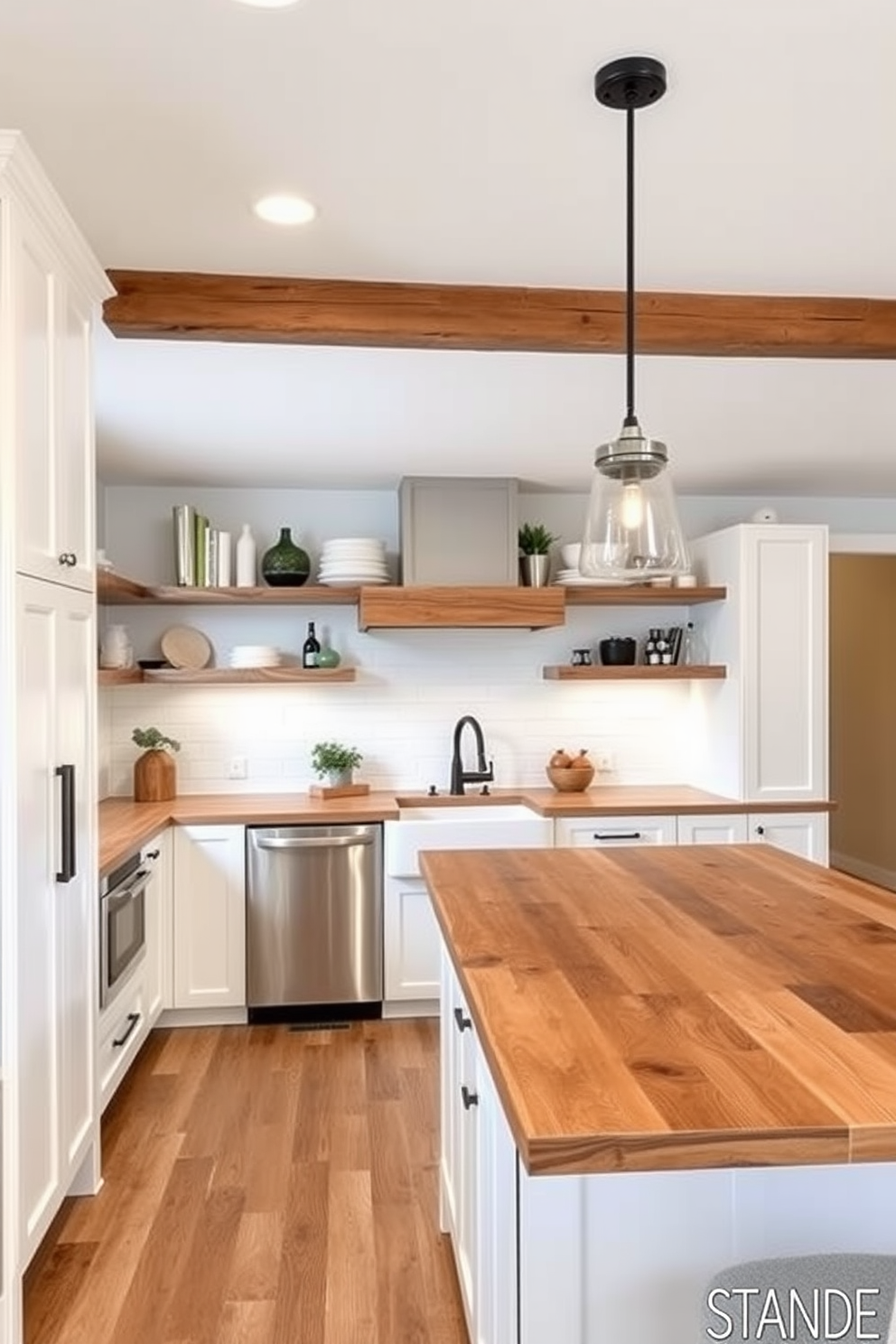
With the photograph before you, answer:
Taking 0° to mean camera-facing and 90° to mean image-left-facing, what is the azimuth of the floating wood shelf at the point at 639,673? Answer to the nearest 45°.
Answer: approximately 0°

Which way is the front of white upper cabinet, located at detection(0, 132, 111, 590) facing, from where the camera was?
facing to the right of the viewer

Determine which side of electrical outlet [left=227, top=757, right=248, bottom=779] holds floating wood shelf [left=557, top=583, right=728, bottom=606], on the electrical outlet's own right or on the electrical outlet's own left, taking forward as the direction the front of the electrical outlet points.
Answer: on the electrical outlet's own left

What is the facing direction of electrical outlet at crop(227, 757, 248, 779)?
toward the camera

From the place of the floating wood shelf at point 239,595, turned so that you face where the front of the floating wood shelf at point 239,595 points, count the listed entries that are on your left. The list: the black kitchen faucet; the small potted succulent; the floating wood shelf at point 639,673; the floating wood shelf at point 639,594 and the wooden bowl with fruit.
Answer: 5

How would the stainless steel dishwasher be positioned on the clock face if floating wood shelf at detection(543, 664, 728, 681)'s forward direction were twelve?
The stainless steel dishwasher is roughly at 2 o'clock from the floating wood shelf.

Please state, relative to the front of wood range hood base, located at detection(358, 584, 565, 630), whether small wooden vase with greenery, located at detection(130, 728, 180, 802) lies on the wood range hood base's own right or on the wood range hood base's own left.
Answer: on the wood range hood base's own right

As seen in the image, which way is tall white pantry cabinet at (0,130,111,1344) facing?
to the viewer's right

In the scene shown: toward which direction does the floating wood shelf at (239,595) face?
toward the camera

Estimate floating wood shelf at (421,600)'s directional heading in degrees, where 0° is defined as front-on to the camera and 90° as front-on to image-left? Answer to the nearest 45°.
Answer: approximately 0°

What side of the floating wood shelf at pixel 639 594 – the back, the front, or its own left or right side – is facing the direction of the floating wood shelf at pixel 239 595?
right

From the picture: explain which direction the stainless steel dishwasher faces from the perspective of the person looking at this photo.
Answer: facing the viewer
